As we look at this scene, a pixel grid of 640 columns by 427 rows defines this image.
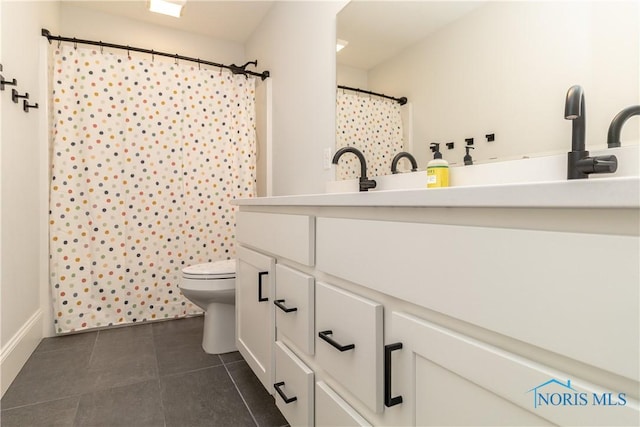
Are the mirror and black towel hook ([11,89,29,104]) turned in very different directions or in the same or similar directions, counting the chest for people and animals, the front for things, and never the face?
very different directions

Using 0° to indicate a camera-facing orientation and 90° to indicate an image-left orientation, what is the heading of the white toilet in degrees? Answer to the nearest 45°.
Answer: approximately 90°

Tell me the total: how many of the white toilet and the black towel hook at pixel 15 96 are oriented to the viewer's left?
1

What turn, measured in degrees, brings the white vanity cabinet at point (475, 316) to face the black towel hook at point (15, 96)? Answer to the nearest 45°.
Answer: approximately 45° to its right

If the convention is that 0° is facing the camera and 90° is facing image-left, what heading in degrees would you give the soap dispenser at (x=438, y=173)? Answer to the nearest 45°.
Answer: approximately 45°

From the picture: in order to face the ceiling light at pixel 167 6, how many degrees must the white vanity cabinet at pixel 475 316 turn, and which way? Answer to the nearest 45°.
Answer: approximately 90° to its right

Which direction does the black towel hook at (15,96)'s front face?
to the viewer's right

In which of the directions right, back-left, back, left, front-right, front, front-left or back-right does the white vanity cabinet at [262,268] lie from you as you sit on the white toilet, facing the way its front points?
left

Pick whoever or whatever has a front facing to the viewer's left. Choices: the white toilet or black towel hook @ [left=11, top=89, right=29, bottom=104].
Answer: the white toilet

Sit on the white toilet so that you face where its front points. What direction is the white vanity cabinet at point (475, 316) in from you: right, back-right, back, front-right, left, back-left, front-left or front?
left

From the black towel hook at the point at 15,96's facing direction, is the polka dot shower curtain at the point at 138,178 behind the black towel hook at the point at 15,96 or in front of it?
in front

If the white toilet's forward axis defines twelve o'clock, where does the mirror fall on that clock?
The mirror is roughly at 8 o'clock from the white toilet.

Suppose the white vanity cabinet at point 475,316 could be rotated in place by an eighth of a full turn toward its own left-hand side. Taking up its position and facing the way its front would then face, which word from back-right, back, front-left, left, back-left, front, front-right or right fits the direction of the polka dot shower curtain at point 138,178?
back-right
